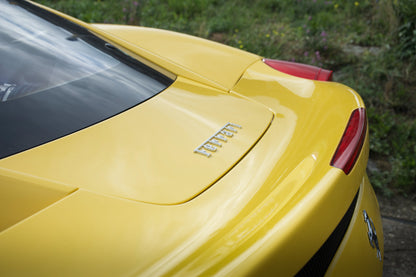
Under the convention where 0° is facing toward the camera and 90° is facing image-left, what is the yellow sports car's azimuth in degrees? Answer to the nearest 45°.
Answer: approximately 135°
